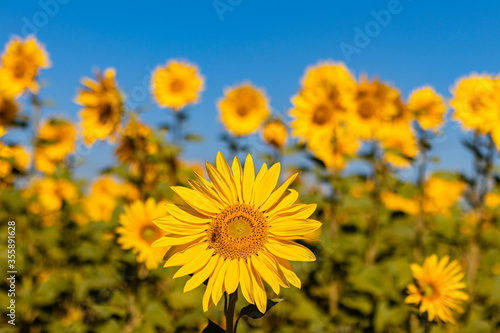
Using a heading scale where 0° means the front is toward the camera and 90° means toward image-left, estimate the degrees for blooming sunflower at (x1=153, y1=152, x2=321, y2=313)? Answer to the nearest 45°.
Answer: approximately 0°

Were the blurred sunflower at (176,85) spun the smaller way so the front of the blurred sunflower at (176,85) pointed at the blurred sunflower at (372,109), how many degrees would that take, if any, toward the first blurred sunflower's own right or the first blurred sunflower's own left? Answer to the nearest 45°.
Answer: approximately 45° to the first blurred sunflower's own left

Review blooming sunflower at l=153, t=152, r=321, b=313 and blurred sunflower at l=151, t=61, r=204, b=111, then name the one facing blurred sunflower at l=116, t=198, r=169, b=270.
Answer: blurred sunflower at l=151, t=61, r=204, b=111

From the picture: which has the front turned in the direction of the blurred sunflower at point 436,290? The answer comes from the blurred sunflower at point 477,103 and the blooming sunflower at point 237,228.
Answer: the blurred sunflower at point 477,103

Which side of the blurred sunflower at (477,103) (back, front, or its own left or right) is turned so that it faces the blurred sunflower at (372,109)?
right

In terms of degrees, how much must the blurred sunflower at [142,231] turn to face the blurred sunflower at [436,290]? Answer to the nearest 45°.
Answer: approximately 45° to its left

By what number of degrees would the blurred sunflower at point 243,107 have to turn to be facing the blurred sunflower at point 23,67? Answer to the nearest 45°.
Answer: approximately 45° to its right

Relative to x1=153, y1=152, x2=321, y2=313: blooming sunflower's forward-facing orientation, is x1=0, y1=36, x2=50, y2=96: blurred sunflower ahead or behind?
behind

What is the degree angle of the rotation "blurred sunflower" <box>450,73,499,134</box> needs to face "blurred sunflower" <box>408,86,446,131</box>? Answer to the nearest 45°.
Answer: approximately 90° to its right

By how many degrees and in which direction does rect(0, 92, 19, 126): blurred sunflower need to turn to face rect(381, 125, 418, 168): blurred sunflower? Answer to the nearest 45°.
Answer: approximately 45° to its left
